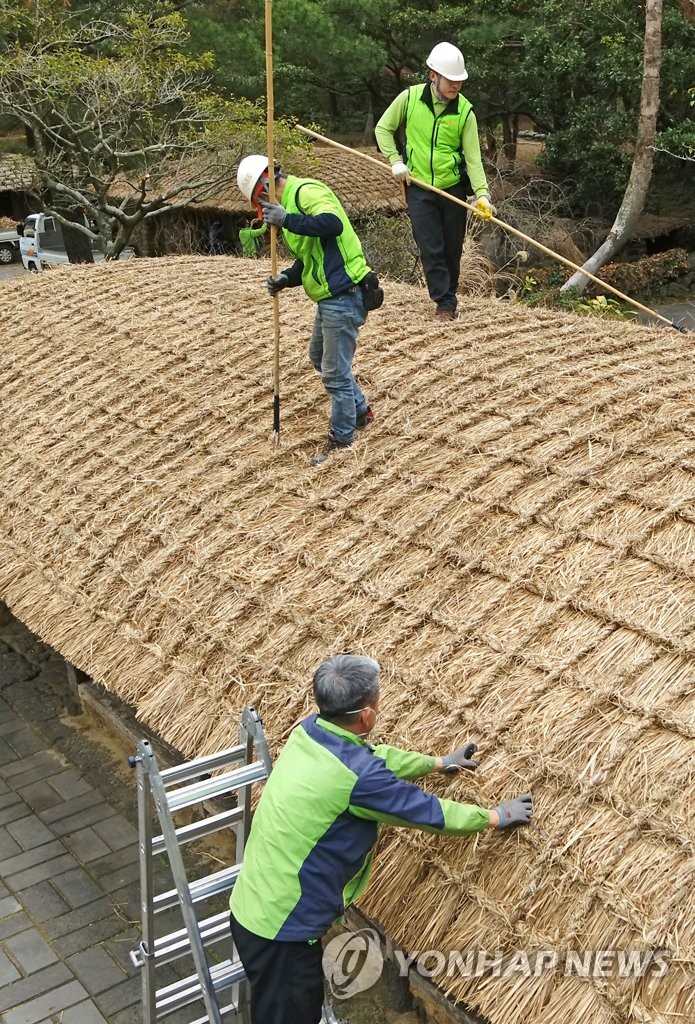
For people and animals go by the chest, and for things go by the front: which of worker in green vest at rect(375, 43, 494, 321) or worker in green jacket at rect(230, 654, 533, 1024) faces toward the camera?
worker in green vest at rect(375, 43, 494, 321)

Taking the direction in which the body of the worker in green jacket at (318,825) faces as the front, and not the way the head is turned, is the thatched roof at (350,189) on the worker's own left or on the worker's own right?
on the worker's own left

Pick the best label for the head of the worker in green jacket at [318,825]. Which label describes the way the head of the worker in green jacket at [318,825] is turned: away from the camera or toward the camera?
away from the camera

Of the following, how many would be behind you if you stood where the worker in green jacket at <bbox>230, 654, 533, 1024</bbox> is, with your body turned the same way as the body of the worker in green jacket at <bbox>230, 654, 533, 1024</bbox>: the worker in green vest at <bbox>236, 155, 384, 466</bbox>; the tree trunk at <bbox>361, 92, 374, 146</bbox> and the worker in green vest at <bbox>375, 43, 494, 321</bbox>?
0

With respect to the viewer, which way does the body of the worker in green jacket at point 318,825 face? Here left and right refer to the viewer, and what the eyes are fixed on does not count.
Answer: facing away from the viewer and to the right of the viewer

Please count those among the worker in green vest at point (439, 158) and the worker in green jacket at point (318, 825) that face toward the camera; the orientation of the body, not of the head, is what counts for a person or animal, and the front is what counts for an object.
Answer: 1

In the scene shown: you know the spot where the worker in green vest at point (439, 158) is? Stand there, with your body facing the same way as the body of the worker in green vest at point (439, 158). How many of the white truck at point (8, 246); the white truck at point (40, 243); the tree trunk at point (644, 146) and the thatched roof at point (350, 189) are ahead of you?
0

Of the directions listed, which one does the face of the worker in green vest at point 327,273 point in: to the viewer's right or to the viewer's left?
to the viewer's left

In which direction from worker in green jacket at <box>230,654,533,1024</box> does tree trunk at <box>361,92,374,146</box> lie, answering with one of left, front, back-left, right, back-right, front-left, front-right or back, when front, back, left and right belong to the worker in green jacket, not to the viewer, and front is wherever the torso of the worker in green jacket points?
front-left

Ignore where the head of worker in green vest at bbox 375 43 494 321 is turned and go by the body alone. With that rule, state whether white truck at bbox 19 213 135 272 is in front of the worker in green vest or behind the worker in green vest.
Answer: behind

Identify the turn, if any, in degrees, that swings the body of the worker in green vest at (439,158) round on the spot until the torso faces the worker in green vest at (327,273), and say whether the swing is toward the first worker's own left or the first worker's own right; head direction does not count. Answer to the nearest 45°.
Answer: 0° — they already face them

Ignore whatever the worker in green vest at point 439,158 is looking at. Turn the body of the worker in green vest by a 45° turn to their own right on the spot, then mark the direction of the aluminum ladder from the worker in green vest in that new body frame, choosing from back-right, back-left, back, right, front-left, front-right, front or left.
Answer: front-left

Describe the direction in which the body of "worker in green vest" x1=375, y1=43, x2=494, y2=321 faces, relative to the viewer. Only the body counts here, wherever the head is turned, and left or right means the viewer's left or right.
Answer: facing the viewer

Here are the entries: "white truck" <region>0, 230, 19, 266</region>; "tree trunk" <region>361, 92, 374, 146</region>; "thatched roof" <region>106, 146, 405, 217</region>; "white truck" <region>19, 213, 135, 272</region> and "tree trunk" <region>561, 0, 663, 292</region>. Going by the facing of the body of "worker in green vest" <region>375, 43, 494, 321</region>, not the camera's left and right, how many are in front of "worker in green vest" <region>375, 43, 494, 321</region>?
0

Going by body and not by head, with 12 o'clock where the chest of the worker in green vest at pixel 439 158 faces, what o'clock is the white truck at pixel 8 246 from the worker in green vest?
The white truck is roughly at 5 o'clock from the worker in green vest.

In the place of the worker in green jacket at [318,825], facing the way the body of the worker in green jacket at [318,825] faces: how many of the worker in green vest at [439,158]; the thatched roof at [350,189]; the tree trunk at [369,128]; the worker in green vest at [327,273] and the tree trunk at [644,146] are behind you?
0

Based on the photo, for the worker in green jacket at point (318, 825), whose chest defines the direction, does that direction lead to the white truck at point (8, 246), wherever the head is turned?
no

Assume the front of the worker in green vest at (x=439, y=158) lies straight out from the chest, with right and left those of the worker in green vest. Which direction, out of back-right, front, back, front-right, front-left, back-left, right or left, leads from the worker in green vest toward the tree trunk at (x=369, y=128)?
back

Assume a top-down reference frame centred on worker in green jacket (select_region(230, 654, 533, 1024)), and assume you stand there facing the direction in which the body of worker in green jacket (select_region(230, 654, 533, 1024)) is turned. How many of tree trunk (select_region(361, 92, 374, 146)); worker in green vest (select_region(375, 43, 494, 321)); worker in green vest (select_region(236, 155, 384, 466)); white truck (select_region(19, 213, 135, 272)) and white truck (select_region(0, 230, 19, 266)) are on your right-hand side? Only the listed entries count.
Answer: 0
